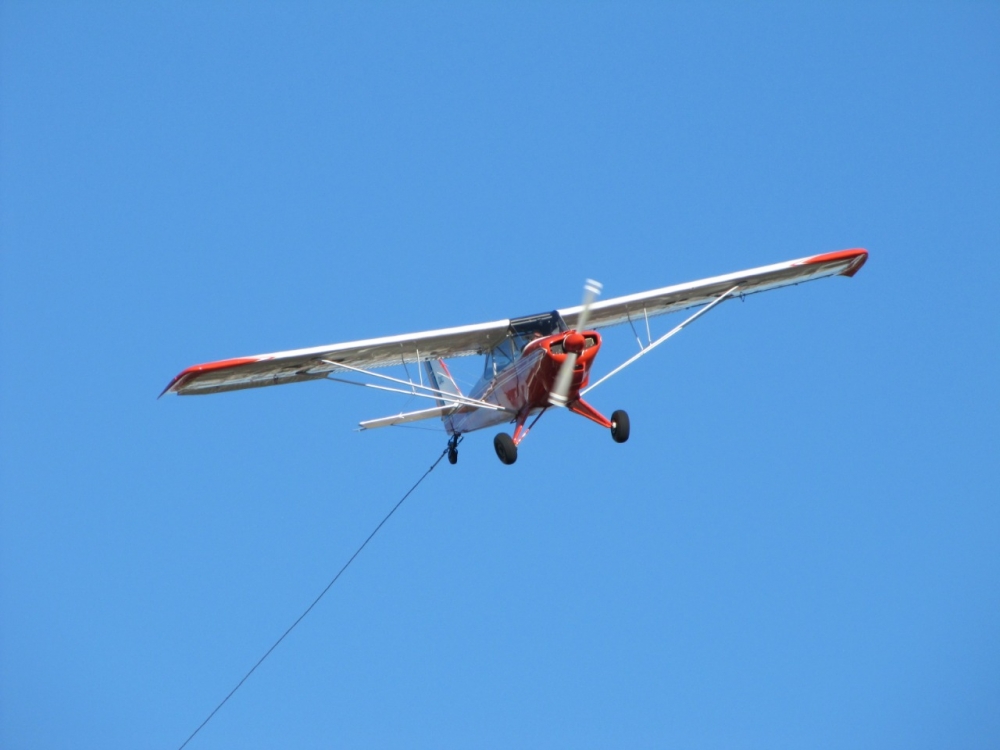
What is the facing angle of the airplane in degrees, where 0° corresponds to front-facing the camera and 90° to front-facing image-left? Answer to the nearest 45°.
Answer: approximately 0°
